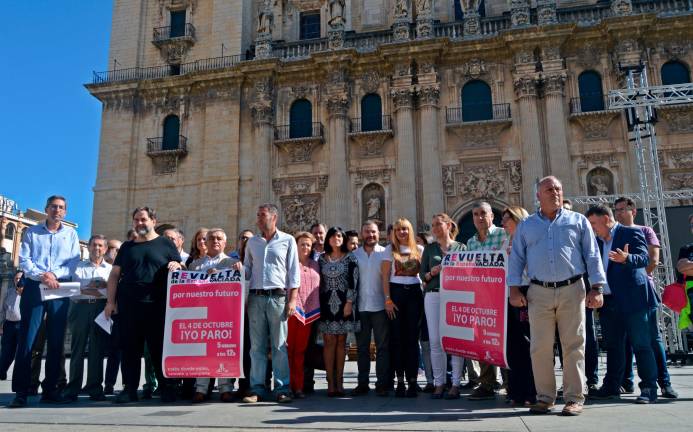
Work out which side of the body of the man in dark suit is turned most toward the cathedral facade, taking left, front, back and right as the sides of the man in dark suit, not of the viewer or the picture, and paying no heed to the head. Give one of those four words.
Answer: right

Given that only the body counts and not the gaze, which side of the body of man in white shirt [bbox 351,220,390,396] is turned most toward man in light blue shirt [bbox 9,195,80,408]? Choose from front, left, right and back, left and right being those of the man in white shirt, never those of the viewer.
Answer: right

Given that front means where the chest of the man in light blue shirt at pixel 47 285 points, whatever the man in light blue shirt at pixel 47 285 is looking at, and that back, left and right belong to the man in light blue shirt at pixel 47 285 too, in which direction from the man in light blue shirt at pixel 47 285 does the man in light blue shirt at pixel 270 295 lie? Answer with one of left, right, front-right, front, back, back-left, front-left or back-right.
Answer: front-left

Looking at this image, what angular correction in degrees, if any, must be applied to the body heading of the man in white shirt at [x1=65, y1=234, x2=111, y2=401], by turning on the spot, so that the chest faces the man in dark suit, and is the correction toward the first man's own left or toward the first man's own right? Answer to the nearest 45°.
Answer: approximately 45° to the first man's own left

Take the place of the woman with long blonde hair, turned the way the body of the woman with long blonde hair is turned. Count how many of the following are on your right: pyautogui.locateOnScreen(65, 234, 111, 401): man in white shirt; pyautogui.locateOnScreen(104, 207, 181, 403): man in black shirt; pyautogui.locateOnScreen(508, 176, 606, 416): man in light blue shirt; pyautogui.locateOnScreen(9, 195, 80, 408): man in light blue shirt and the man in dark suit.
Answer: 3

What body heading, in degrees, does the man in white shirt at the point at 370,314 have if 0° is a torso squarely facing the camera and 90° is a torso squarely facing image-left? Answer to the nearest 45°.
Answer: approximately 0°

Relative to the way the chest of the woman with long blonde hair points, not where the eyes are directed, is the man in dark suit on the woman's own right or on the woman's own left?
on the woman's own left

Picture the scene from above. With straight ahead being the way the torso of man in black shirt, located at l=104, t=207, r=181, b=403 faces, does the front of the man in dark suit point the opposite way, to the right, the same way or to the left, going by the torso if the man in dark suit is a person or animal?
to the right

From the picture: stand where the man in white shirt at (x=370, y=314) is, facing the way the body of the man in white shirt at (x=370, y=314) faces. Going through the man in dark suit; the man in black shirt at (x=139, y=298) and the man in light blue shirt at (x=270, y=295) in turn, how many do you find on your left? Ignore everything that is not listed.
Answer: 1

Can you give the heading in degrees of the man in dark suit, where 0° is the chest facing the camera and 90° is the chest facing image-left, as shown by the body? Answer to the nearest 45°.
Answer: approximately 45°
